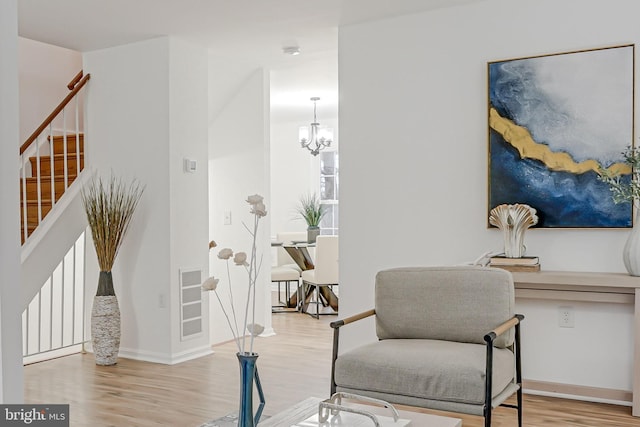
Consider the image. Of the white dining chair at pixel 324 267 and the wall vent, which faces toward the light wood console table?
the wall vent

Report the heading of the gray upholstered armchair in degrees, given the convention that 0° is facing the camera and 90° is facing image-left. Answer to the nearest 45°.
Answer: approximately 45°

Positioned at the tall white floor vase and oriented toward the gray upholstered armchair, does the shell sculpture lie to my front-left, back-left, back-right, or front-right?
front-left

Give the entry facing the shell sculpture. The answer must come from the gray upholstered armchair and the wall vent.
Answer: the wall vent

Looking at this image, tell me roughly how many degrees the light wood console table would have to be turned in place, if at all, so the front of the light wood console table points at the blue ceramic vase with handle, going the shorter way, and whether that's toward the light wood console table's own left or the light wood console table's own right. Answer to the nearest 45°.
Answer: approximately 45° to the light wood console table's own right

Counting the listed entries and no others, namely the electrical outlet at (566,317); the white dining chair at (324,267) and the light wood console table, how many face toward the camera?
2

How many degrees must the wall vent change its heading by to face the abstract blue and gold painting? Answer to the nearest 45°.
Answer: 0° — it already faces it

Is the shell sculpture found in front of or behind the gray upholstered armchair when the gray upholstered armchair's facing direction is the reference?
behind

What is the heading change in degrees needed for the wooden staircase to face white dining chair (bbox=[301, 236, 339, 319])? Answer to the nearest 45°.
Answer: approximately 135° to its left

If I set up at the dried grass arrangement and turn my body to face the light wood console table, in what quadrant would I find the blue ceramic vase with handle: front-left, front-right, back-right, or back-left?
front-right

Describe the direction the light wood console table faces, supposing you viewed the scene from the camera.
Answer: facing the viewer
